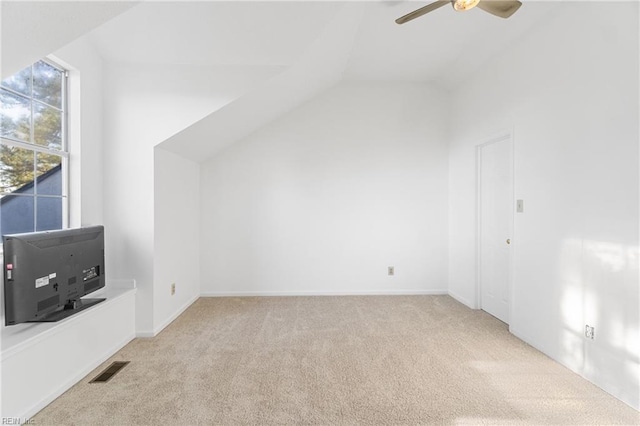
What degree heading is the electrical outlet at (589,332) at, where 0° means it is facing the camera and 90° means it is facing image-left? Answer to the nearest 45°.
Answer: approximately 45°

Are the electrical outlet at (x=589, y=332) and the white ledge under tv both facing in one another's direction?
yes

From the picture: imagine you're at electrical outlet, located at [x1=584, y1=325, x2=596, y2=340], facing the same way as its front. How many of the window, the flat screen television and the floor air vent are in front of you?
3

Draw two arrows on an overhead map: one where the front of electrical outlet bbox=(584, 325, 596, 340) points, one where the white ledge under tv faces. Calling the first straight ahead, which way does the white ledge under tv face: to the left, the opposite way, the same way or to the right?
the opposite way

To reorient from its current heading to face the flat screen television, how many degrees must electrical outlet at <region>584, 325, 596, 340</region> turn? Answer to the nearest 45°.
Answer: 0° — it already faces it

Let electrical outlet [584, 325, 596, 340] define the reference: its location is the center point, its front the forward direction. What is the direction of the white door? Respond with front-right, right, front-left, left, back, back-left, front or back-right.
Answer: right

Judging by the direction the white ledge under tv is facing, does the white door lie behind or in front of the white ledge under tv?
in front

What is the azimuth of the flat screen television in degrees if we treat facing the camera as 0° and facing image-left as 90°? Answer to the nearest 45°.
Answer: approximately 135°

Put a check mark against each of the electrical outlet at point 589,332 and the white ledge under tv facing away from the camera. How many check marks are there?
0

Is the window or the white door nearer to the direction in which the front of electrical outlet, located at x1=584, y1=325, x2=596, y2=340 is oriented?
the window
